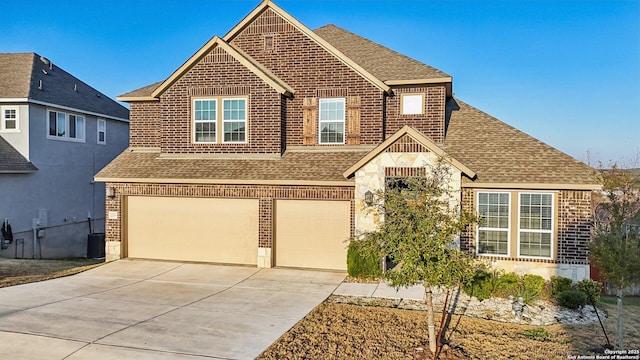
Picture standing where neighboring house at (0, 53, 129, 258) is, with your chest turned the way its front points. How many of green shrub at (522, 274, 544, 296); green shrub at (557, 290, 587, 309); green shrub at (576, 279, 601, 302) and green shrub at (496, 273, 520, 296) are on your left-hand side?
4

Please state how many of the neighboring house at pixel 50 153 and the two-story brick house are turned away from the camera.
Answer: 0

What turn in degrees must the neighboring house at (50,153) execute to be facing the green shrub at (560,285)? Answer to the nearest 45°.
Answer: approximately 90° to its left

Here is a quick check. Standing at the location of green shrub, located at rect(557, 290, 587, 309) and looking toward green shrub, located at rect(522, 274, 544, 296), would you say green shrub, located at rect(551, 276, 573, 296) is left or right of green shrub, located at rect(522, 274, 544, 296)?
right

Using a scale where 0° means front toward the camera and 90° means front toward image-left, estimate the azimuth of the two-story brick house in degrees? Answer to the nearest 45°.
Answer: approximately 0°

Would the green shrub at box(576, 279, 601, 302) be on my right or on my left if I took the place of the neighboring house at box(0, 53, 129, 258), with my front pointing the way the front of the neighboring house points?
on my left

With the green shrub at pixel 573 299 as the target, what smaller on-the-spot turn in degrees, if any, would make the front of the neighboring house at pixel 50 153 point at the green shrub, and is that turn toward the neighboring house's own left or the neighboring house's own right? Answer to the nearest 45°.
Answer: approximately 90° to the neighboring house's own left

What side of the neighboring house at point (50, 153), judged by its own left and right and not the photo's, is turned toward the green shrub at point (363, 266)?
left

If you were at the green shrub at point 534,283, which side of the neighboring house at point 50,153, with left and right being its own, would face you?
left

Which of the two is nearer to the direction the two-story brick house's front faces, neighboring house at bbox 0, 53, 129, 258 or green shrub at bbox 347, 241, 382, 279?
the green shrub

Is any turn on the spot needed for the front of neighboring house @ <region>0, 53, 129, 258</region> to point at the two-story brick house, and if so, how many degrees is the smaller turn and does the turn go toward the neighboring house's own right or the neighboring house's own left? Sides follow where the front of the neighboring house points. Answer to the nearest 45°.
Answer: approximately 90° to the neighboring house's own left

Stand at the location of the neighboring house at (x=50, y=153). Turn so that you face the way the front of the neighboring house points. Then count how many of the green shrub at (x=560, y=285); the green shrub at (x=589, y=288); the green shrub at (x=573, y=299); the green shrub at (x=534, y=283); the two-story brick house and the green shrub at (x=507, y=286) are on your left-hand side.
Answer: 6

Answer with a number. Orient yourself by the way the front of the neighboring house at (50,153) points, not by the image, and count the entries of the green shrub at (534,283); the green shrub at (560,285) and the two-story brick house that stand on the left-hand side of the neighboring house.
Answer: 3
